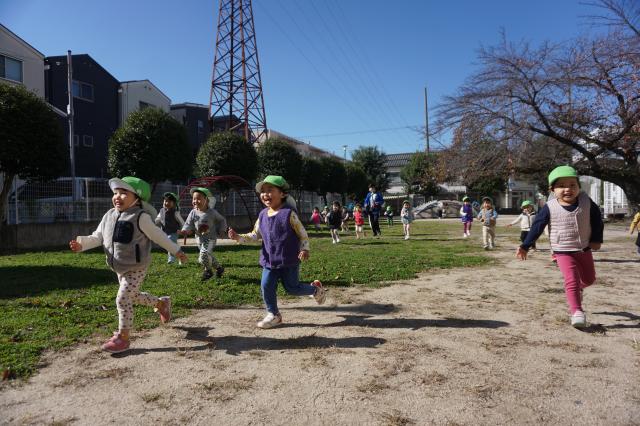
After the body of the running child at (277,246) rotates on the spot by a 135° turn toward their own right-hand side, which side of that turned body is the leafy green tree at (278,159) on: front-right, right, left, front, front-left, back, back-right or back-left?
front

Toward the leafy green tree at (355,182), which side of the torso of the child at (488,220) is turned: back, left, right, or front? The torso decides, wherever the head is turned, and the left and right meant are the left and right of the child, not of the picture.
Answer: back

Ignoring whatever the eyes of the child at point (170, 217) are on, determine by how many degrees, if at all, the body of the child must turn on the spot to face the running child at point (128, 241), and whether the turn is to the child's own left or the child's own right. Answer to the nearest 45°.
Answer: approximately 45° to the child's own left

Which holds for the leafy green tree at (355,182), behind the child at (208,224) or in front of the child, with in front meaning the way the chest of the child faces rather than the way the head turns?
behind

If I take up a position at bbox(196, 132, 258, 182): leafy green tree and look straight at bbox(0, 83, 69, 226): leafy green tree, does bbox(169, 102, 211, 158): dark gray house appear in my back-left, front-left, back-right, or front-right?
back-right

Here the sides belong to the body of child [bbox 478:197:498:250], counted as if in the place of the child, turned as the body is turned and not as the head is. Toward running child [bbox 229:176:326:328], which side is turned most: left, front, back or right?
front

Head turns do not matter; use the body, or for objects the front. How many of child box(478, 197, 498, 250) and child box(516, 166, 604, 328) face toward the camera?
2

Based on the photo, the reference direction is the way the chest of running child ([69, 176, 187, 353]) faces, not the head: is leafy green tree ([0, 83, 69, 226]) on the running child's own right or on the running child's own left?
on the running child's own right

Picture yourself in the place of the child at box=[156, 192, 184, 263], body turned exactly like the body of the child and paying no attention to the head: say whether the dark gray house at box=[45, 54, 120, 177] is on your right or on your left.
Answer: on your right

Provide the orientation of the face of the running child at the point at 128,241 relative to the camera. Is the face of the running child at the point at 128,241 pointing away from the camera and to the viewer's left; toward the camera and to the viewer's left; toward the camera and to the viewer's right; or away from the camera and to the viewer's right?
toward the camera and to the viewer's left

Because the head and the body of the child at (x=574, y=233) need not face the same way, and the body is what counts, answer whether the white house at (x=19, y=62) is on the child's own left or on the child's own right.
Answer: on the child's own right
